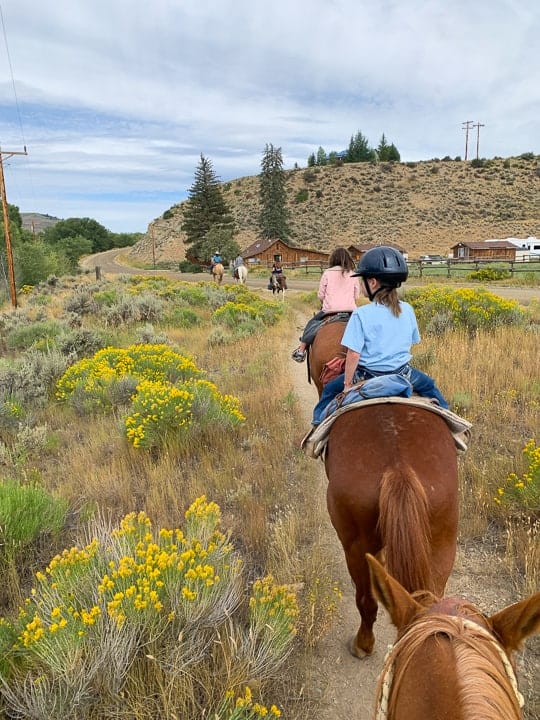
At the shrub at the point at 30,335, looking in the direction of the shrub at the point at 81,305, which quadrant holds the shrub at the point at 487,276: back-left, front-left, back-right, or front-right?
front-right

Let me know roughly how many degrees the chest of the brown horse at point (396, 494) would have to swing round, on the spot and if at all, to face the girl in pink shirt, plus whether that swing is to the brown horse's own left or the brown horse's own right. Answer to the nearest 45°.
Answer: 0° — it already faces them

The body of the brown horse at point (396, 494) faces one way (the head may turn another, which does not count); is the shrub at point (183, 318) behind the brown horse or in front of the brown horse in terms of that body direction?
in front

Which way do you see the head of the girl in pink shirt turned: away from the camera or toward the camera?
away from the camera

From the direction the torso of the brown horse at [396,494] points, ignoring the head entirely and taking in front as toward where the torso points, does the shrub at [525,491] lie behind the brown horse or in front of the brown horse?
in front

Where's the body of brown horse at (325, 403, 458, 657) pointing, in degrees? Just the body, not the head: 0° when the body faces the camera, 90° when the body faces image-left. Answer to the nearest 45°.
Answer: approximately 180°

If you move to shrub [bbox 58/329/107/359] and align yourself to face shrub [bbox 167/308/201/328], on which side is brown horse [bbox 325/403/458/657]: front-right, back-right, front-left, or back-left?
back-right
